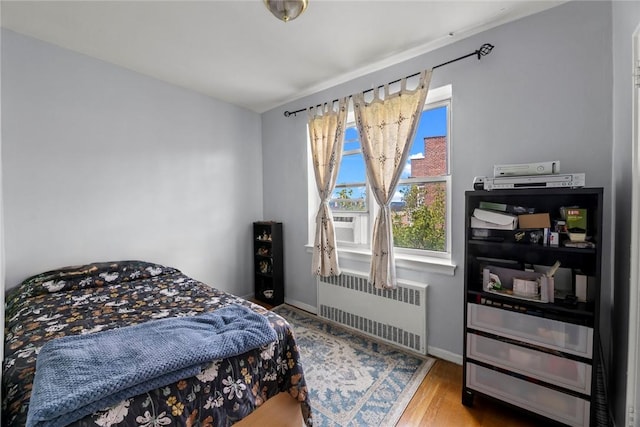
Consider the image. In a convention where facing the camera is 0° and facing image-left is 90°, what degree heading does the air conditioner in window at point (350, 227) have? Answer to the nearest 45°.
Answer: approximately 45°

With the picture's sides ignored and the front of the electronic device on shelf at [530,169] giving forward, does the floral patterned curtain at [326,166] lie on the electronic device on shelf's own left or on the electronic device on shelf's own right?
on the electronic device on shelf's own right

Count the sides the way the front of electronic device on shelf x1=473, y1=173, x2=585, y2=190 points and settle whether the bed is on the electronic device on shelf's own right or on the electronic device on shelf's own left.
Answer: on the electronic device on shelf's own right

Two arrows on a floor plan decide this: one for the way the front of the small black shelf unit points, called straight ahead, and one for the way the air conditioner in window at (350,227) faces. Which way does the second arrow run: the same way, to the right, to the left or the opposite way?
the same way

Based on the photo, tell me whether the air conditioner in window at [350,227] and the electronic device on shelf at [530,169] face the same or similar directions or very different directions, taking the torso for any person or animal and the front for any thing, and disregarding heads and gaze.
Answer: same or similar directions

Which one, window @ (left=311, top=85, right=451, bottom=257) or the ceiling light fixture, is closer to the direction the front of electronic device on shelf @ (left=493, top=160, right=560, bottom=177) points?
the ceiling light fixture

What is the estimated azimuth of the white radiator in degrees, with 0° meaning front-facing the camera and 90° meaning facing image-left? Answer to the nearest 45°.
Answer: approximately 45°

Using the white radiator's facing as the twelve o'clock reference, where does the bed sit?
The bed is roughly at 12 o'clock from the white radiator.

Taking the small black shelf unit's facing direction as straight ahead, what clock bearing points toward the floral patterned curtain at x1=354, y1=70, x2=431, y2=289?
The floral patterned curtain is roughly at 9 o'clock from the small black shelf unit.

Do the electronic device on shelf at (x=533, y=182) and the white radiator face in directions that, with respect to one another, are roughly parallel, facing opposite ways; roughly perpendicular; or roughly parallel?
roughly parallel

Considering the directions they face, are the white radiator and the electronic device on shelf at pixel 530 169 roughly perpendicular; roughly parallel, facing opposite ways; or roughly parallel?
roughly parallel

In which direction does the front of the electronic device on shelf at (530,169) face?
toward the camera

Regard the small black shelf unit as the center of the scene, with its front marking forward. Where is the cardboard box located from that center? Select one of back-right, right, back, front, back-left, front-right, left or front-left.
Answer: left

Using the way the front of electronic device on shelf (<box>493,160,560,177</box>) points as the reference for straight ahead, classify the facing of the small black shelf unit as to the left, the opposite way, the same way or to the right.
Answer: the same way

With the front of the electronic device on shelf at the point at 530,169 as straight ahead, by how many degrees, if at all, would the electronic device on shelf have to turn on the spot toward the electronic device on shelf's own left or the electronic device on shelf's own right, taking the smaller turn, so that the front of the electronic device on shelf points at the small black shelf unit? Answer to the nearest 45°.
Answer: approximately 90° to the electronic device on shelf's own right

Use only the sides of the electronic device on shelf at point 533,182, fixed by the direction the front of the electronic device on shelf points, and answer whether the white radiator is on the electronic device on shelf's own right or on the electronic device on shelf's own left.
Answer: on the electronic device on shelf's own right

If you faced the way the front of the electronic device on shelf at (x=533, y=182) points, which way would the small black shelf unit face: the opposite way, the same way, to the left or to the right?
the same way

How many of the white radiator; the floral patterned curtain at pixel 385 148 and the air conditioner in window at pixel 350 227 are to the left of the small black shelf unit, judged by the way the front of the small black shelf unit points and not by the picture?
3

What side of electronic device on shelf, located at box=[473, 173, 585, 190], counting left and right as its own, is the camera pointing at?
front
